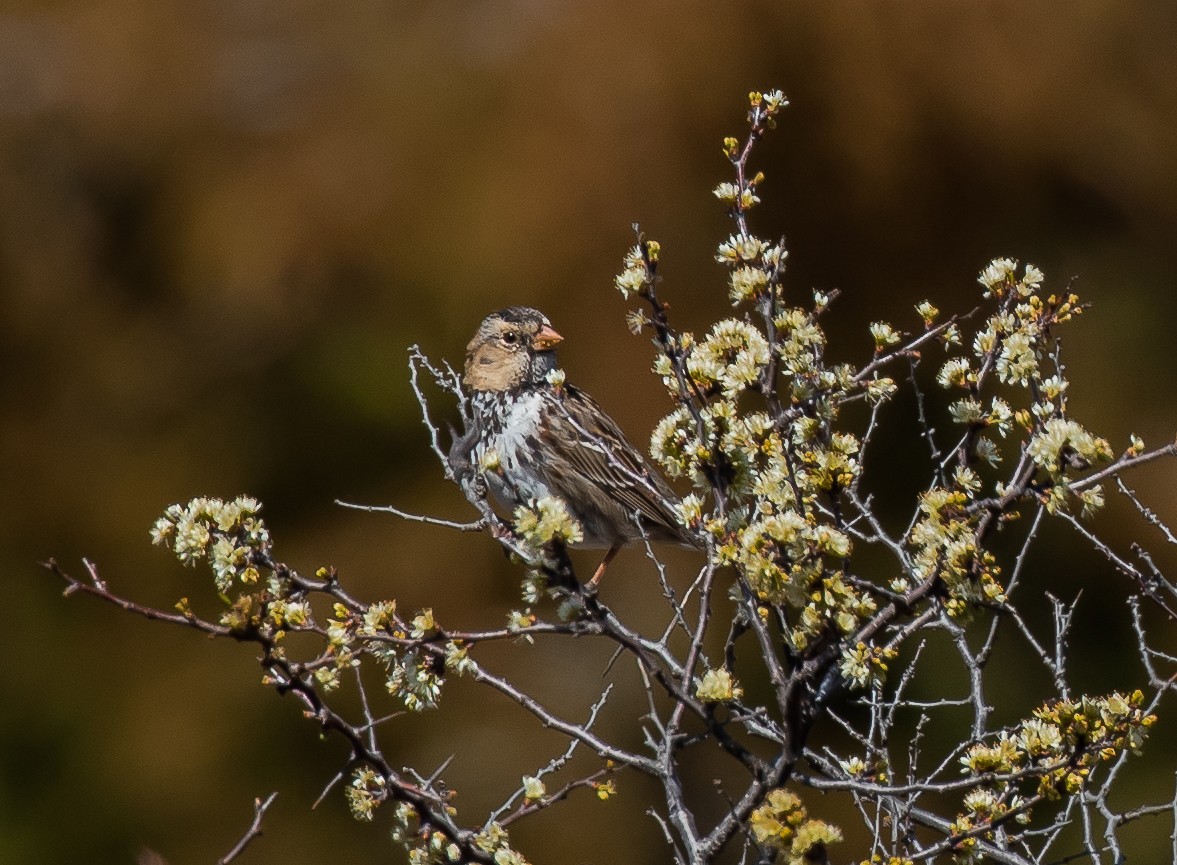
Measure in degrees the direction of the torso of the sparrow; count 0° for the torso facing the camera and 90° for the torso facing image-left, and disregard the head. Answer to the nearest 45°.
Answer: approximately 45°
